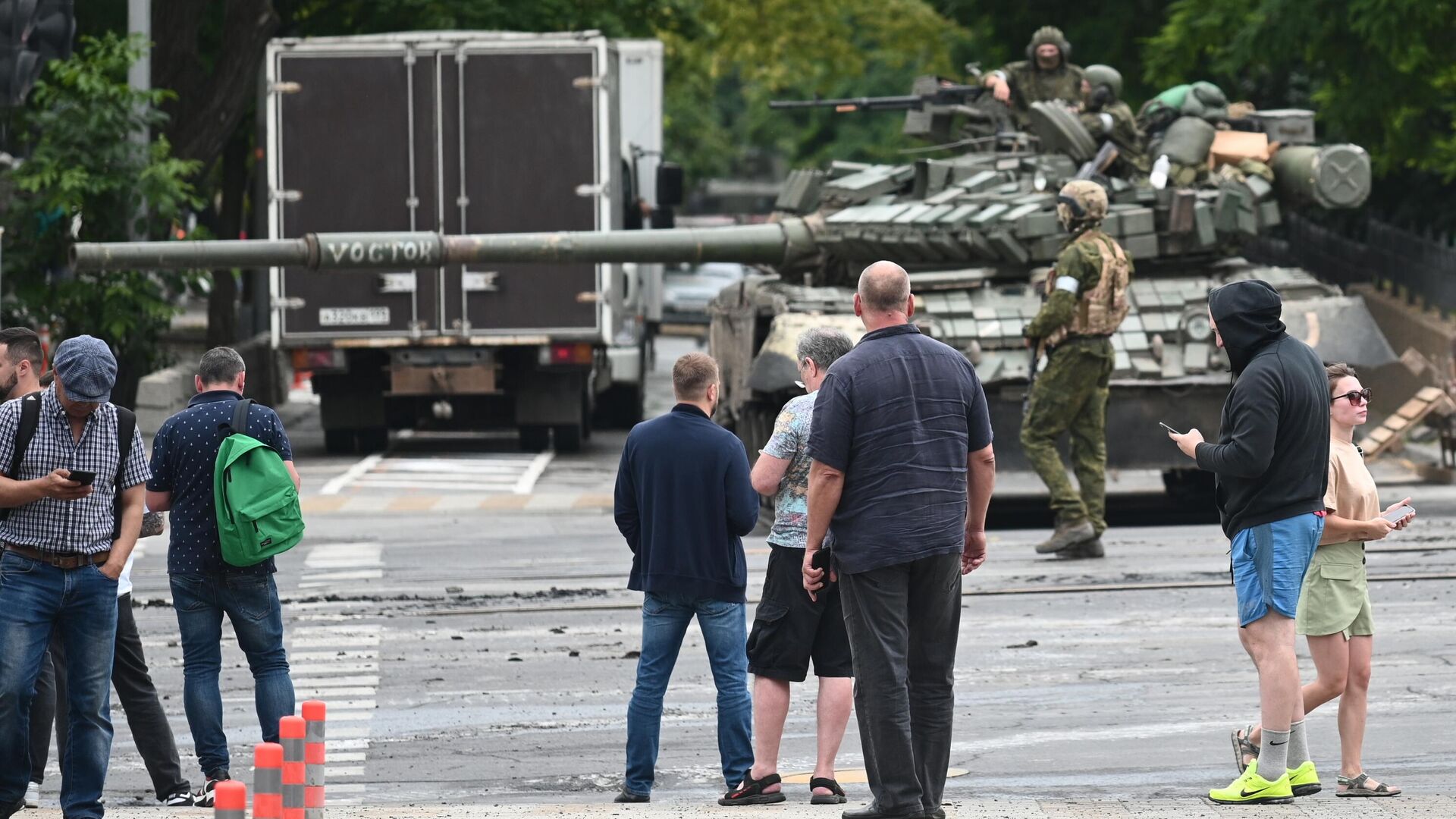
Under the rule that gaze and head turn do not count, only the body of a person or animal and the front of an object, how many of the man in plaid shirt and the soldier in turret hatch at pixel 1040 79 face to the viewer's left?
0

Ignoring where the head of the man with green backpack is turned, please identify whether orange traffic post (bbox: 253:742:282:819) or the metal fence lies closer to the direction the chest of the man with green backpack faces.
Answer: the metal fence

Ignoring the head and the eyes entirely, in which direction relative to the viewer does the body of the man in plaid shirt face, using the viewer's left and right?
facing the viewer

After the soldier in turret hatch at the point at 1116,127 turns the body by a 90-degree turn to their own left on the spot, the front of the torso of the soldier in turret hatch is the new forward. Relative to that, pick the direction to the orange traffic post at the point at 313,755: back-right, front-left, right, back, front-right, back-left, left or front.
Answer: front

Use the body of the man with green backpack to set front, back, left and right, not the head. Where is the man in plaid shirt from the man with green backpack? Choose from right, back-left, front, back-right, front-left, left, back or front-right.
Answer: back-left

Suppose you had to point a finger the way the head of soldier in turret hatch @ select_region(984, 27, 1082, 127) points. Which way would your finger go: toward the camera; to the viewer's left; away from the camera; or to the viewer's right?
toward the camera

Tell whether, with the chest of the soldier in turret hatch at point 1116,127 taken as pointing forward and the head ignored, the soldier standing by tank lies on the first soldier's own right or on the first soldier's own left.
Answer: on the first soldier's own left

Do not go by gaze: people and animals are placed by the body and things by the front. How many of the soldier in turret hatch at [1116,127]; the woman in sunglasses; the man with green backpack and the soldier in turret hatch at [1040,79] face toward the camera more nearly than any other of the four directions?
1

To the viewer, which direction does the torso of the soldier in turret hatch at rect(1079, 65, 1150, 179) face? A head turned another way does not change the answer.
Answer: to the viewer's left

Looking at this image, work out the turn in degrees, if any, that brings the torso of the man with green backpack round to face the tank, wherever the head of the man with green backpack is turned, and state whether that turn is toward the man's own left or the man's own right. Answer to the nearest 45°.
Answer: approximately 45° to the man's own right

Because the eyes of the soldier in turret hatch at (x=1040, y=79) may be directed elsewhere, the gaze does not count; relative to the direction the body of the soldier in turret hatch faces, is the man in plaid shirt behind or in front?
in front

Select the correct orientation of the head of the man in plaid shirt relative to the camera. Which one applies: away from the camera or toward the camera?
toward the camera

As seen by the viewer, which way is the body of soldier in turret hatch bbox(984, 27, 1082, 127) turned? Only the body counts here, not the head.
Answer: toward the camera

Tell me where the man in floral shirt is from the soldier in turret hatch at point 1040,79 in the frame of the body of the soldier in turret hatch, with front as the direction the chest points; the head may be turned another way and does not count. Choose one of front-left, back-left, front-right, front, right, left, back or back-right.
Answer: front

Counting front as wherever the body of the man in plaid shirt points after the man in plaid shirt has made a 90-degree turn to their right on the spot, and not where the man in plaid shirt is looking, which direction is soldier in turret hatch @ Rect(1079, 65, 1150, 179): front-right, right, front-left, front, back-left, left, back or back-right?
back-right

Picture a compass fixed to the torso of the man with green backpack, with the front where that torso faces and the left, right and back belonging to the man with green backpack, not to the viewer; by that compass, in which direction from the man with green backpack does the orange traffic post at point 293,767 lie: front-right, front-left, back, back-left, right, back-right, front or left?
back
